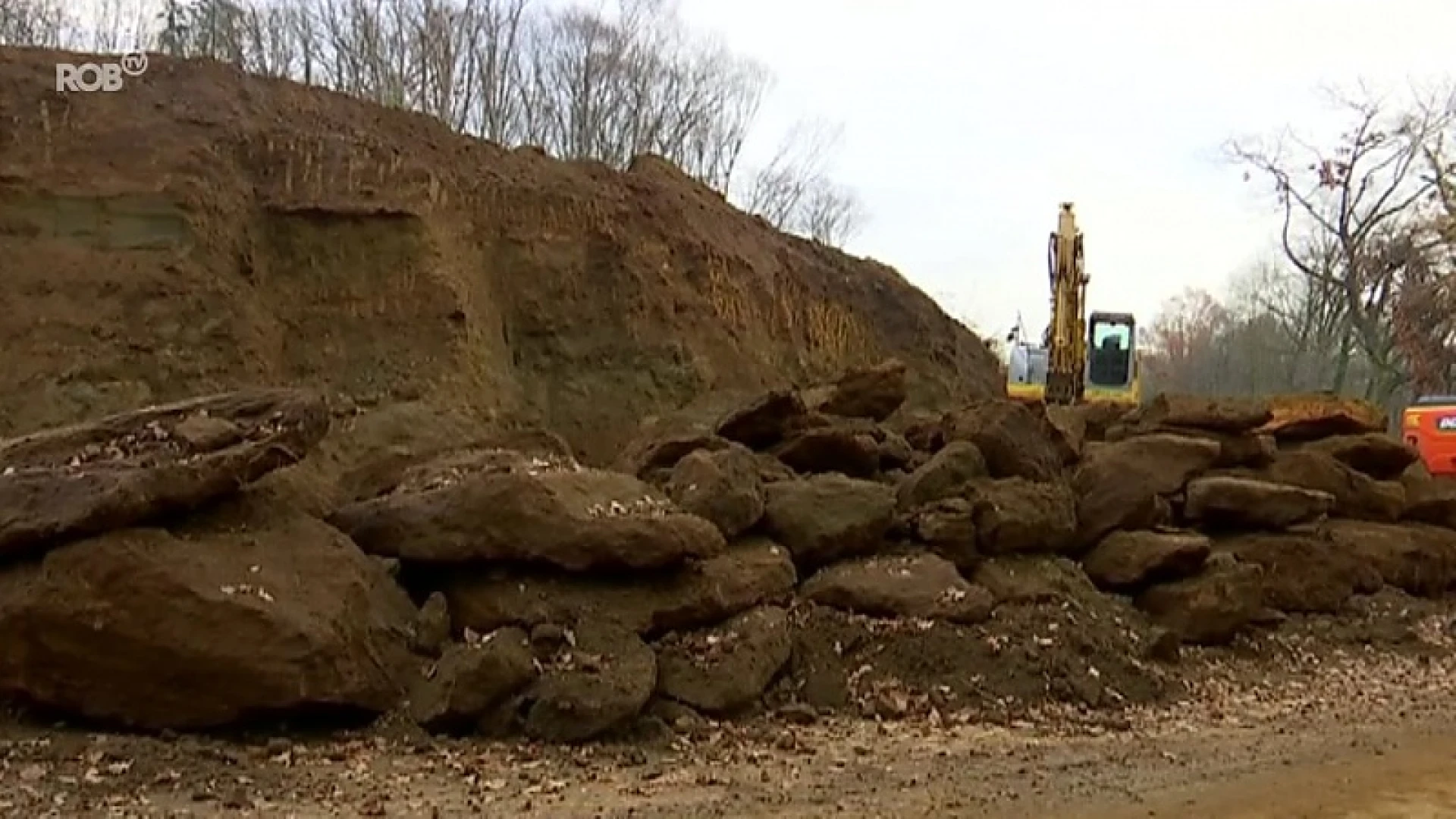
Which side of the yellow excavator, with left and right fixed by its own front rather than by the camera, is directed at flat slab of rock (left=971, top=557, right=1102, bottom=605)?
front

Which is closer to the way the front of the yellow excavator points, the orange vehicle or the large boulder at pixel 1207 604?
the large boulder

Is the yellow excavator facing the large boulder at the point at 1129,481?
yes

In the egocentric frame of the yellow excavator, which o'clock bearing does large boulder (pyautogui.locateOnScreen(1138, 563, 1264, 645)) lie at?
The large boulder is roughly at 12 o'clock from the yellow excavator.

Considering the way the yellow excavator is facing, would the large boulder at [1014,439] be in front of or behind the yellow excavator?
in front

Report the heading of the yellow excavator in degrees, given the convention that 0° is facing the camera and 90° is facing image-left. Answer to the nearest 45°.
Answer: approximately 0°

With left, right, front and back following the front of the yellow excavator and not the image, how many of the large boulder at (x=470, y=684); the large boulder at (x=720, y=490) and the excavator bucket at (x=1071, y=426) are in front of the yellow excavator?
3

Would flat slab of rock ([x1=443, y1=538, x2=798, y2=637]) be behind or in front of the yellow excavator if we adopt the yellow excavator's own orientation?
in front

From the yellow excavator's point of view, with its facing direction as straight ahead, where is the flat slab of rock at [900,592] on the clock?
The flat slab of rock is roughly at 12 o'clock from the yellow excavator.

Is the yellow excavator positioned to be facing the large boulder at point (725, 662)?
yes

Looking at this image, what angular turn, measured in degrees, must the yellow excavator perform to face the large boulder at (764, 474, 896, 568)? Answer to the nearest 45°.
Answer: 0° — it already faces it

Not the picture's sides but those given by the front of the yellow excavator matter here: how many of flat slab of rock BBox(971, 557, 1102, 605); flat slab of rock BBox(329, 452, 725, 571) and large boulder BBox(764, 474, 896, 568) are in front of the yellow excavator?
3

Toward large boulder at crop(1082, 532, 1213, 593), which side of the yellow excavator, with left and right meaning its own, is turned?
front

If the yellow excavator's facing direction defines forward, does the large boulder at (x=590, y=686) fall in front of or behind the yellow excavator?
in front
